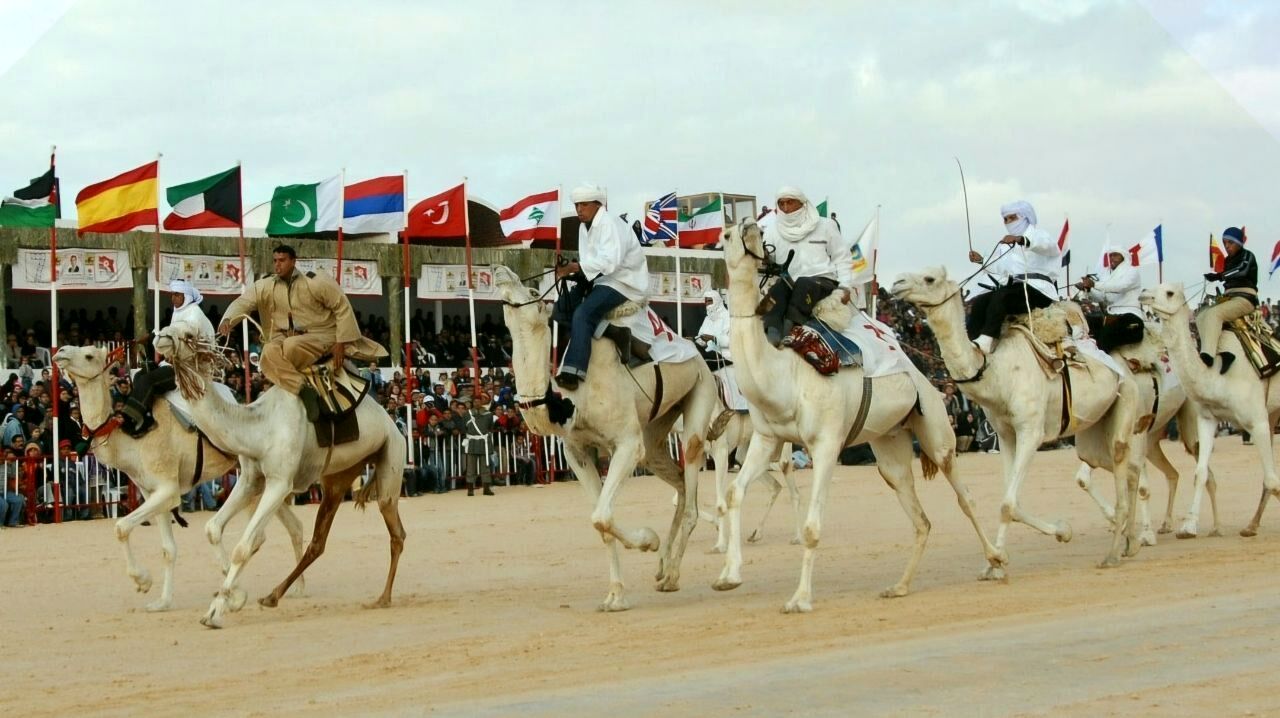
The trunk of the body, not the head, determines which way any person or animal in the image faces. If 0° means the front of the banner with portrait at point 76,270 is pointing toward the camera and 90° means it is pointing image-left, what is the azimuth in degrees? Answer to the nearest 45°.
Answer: approximately 0°

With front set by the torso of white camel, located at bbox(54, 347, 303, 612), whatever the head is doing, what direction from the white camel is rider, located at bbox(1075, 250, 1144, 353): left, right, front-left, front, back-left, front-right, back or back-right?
back

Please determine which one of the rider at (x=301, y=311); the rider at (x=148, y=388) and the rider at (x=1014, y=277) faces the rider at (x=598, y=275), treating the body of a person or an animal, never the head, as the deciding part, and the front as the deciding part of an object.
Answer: the rider at (x=1014, y=277)

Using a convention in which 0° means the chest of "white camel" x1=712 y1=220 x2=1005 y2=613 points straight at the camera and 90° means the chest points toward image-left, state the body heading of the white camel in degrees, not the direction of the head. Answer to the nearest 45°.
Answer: approximately 45°

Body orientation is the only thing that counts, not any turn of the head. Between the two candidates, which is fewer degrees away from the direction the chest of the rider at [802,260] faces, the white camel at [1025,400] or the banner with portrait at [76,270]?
the banner with portrait

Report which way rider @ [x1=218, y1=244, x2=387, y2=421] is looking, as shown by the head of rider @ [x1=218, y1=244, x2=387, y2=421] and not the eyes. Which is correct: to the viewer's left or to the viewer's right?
to the viewer's left

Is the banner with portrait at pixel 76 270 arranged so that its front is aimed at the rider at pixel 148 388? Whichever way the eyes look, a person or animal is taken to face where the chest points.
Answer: yes

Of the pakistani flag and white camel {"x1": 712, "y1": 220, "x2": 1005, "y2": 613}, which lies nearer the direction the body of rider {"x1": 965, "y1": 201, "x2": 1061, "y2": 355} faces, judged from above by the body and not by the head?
the white camel

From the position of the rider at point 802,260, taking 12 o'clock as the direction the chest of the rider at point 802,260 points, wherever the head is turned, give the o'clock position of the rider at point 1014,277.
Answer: the rider at point 1014,277 is roughly at 6 o'clock from the rider at point 802,260.

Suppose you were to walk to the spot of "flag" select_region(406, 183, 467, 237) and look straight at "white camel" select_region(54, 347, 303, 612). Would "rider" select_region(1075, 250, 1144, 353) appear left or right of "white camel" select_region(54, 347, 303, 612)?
left

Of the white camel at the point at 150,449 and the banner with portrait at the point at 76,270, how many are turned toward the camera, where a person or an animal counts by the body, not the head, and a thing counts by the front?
1

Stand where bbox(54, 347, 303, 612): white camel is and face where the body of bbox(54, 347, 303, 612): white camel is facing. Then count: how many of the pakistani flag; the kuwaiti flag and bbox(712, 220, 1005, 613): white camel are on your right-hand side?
2

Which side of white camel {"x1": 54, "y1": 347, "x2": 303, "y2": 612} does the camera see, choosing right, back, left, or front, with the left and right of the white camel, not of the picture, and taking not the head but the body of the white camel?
left
